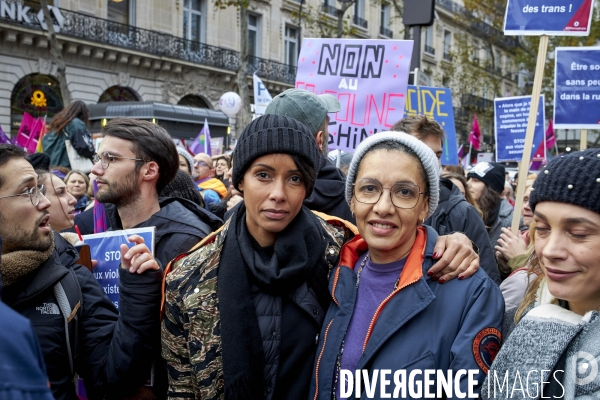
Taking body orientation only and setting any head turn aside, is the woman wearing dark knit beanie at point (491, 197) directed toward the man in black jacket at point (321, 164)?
no

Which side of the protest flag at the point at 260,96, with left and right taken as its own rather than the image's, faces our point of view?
front

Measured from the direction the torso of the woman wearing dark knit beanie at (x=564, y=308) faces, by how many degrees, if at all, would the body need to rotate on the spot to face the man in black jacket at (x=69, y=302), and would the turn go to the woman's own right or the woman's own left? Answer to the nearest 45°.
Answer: approximately 45° to the woman's own right

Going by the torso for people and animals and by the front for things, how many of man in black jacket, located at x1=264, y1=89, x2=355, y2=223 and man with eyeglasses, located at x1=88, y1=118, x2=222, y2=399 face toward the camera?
0

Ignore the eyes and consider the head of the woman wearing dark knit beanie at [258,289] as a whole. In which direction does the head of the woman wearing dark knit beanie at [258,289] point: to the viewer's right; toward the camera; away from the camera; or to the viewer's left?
toward the camera

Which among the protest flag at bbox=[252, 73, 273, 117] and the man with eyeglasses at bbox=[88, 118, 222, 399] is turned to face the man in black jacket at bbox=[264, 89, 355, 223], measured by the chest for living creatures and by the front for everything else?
the protest flag

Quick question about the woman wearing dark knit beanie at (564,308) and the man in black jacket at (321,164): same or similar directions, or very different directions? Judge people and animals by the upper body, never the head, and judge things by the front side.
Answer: very different directions

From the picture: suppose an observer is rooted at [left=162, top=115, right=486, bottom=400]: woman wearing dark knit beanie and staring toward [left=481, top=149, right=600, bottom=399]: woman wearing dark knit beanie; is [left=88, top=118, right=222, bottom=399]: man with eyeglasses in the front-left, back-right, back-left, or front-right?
back-left

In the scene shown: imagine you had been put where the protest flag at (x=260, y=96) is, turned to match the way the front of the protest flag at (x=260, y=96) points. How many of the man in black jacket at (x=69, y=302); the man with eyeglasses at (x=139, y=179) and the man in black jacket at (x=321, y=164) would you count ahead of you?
3

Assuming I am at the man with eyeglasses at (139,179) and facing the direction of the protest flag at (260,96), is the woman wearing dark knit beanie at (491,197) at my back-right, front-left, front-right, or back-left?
front-right

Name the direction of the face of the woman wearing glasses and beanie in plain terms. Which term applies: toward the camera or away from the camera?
toward the camera

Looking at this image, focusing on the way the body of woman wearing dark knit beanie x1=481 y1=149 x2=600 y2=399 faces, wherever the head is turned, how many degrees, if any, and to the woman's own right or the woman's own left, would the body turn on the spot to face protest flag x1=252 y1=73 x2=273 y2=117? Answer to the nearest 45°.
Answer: approximately 90° to the woman's own right
